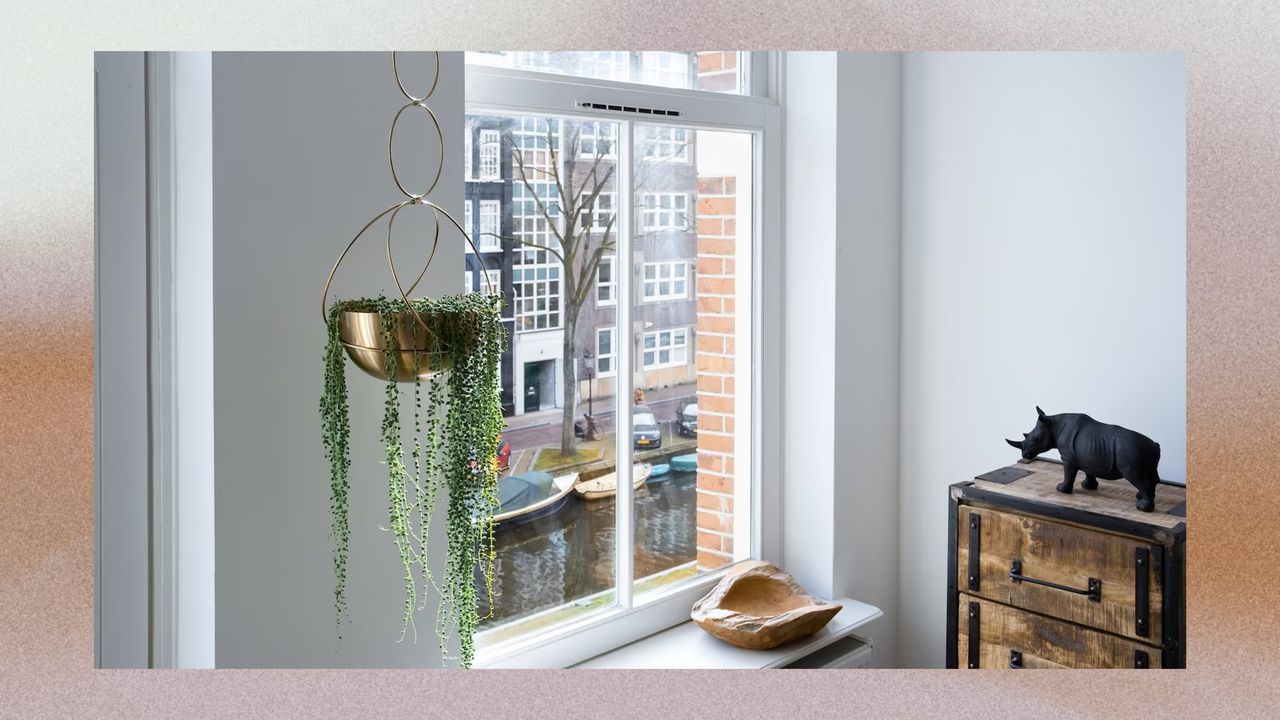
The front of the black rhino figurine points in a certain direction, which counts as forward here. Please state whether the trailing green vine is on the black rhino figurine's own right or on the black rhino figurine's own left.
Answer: on the black rhino figurine's own left

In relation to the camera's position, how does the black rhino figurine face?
facing away from the viewer and to the left of the viewer
